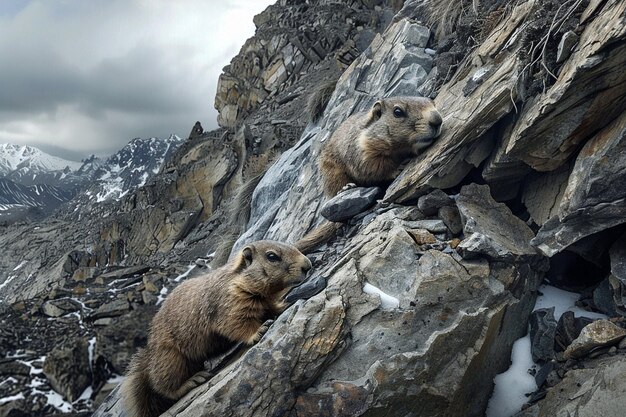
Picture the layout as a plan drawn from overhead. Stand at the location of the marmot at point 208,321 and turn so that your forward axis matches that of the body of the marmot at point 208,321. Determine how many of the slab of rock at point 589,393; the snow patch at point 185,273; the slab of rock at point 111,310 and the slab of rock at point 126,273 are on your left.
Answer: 3

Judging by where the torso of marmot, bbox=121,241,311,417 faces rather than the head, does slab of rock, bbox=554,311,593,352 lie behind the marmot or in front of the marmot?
in front

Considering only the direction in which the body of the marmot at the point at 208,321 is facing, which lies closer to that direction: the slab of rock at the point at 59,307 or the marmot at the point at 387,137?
the marmot

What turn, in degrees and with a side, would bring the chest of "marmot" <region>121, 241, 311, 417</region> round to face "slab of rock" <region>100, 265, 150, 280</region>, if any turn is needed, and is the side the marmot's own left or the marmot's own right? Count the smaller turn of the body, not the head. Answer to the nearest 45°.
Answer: approximately 90° to the marmot's own left

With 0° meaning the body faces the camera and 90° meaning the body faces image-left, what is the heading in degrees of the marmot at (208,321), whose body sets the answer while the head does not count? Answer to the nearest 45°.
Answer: approximately 270°

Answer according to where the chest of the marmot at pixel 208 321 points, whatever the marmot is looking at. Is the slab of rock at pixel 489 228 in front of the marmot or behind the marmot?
in front

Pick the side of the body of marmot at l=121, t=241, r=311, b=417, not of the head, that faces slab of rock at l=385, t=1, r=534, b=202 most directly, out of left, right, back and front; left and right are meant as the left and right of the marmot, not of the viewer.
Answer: front

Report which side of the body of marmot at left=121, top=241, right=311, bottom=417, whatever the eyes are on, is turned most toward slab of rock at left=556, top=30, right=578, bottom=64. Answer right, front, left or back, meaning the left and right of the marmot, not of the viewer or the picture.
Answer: front
